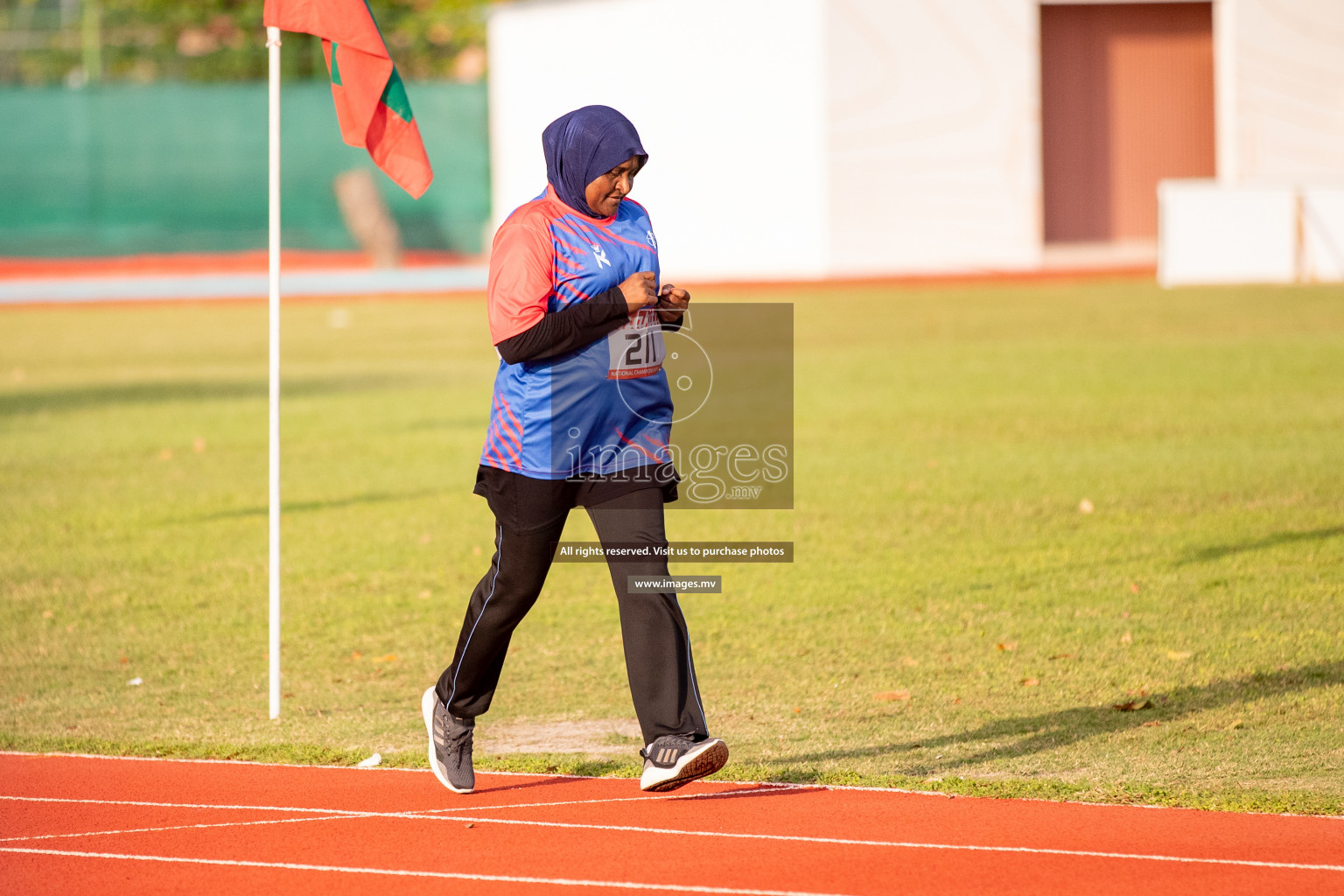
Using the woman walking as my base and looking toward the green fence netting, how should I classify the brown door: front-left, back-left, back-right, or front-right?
front-right

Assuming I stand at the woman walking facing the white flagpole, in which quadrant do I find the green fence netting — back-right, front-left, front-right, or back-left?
front-right

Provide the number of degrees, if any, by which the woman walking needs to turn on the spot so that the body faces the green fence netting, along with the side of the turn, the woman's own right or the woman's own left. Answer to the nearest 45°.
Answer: approximately 135° to the woman's own left

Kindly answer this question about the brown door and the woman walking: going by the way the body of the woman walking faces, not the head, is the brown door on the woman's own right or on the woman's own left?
on the woman's own left

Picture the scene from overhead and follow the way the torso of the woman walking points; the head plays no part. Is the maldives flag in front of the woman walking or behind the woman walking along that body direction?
behind

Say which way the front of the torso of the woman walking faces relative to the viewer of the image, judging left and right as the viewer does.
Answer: facing the viewer and to the right of the viewer

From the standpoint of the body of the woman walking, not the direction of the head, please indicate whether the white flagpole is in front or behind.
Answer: behind
